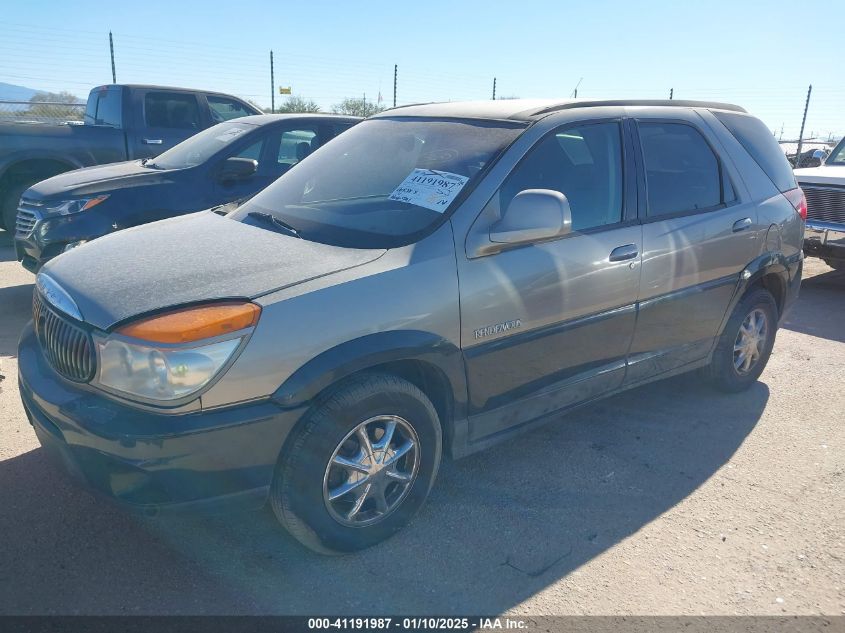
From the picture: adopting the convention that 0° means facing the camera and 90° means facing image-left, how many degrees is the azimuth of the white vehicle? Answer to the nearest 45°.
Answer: approximately 45°

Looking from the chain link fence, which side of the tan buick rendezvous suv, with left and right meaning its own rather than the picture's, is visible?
right

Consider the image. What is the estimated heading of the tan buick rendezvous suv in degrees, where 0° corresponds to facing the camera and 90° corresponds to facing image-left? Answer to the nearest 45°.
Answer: approximately 45°

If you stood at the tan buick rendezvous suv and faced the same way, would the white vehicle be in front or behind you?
behind

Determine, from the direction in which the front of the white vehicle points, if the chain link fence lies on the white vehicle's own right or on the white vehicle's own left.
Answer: on the white vehicle's own right
